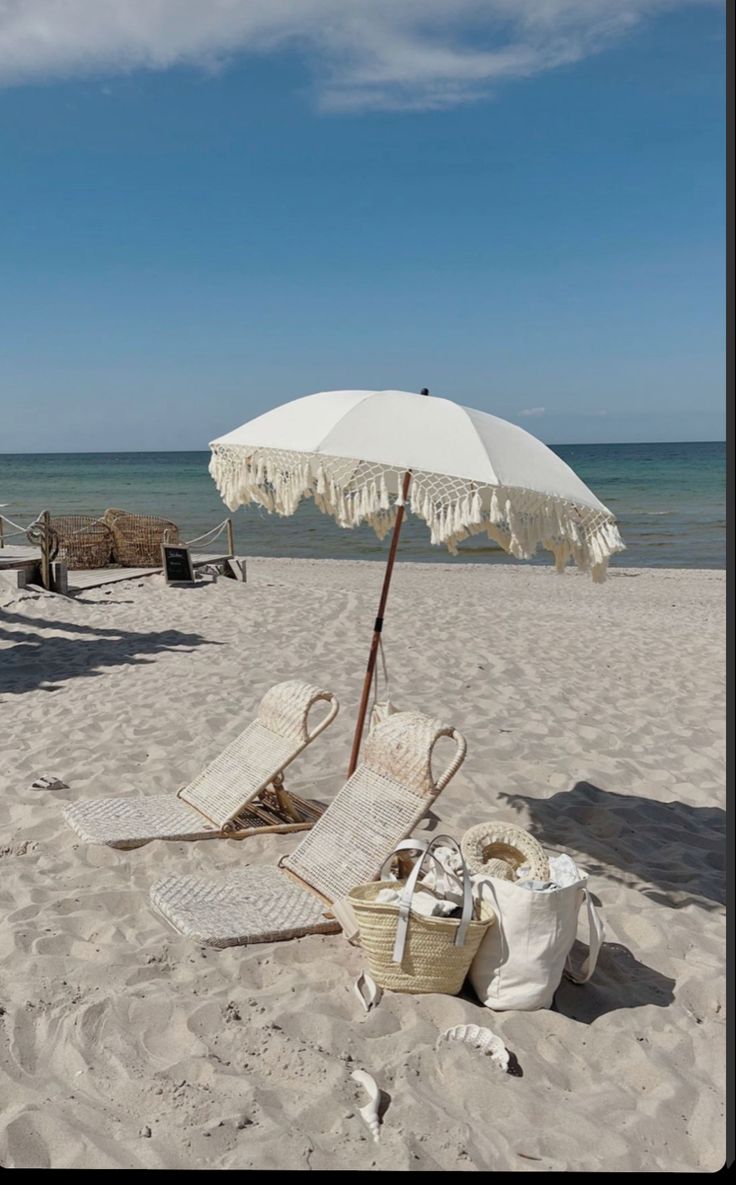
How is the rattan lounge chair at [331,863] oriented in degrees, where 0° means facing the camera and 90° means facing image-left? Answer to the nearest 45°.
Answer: approximately 45°

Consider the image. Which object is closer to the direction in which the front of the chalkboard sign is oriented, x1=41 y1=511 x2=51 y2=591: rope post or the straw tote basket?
the straw tote basket

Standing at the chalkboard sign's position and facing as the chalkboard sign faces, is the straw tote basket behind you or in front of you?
in front

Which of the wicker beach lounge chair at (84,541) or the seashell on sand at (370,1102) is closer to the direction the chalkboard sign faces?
the seashell on sand

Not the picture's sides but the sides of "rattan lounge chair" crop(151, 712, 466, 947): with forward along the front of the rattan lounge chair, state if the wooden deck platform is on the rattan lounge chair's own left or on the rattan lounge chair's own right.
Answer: on the rattan lounge chair's own right

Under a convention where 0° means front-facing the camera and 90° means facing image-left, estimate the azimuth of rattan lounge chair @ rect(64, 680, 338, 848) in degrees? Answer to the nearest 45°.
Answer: approximately 45°

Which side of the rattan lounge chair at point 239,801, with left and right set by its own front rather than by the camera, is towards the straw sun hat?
left

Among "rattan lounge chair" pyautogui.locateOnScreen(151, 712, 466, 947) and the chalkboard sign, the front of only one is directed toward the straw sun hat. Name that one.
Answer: the chalkboard sign

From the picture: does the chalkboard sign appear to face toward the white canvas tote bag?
yes

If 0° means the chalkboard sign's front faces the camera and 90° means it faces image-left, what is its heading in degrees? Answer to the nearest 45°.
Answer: approximately 0°

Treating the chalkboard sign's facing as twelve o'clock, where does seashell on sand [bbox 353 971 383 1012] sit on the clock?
The seashell on sand is roughly at 12 o'clock from the chalkboard sign.

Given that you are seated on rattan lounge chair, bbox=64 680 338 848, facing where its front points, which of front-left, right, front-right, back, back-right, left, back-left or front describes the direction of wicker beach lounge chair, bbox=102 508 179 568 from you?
back-right
